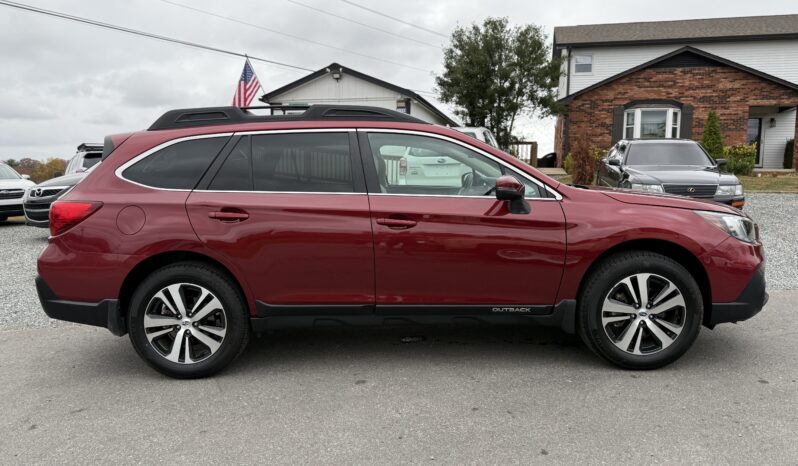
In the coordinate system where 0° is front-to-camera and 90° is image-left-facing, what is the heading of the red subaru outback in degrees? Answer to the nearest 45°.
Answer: approximately 270°

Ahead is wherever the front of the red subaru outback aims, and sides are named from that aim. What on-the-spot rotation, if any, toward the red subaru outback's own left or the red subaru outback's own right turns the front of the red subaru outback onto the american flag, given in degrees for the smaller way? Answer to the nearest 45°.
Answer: approximately 90° to the red subaru outback's own left

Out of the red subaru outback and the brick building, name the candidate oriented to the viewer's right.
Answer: the red subaru outback

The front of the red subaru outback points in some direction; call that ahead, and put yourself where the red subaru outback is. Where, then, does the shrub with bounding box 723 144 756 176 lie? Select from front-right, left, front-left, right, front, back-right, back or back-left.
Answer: front-left

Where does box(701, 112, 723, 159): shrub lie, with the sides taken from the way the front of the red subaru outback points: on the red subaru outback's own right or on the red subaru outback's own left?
on the red subaru outback's own left

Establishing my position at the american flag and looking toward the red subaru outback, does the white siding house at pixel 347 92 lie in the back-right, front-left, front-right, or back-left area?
back-left

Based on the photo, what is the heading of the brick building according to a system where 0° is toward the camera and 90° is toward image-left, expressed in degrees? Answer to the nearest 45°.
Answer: approximately 0°

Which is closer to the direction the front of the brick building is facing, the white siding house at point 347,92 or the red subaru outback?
the red subaru outback

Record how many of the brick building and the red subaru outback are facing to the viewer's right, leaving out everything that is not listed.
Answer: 1

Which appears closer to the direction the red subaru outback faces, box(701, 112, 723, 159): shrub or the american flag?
the shrub

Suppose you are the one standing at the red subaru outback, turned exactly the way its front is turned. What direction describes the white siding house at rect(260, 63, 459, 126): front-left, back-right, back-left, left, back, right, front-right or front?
left

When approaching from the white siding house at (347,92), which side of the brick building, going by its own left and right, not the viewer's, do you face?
right
